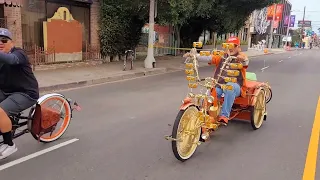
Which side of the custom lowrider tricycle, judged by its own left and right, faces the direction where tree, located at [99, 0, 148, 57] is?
right

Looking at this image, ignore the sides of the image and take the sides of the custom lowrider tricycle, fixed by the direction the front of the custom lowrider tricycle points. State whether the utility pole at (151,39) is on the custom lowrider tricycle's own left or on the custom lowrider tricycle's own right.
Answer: on the custom lowrider tricycle's own right

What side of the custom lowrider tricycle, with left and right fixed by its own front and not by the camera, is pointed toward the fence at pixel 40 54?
right

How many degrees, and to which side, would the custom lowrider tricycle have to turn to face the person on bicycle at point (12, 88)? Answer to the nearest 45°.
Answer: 0° — it already faces them

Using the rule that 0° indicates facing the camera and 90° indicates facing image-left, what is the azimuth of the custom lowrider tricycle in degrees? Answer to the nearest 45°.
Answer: approximately 45°

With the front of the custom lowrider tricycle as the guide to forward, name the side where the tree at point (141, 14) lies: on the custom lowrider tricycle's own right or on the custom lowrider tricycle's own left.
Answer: on the custom lowrider tricycle's own right

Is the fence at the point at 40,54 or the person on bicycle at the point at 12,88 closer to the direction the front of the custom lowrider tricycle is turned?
the person on bicycle

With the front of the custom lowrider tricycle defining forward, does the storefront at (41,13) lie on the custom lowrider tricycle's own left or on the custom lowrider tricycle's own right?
on the custom lowrider tricycle's own right

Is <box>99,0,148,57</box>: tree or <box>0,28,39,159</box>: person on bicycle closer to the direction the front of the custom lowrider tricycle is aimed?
the person on bicycle
